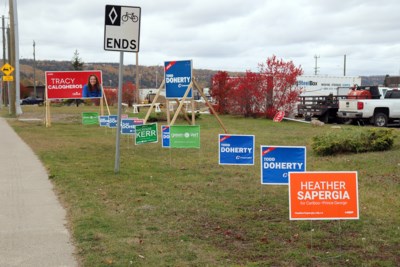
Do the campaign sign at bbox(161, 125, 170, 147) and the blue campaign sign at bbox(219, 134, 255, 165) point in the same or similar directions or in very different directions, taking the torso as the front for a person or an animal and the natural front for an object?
same or similar directions

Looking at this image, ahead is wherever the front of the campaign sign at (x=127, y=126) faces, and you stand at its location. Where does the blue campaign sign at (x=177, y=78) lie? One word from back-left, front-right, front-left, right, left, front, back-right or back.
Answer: left

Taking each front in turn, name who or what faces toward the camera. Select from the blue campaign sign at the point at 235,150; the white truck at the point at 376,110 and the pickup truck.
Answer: the blue campaign sign

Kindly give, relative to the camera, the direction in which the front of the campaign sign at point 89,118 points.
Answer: facing the viewer

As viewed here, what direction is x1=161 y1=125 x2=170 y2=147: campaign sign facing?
toward the camera

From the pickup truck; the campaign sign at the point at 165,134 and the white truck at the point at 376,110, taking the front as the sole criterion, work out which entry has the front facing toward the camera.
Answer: the campaign sign

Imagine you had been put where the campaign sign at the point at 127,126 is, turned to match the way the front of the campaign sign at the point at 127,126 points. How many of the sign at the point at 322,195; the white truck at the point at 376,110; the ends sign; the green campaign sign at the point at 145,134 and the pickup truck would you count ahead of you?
3

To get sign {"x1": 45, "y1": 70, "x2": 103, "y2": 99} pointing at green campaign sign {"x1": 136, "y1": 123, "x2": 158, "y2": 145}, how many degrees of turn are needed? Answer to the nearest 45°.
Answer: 0° — it already faces it

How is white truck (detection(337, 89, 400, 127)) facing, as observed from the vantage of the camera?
facing away from the viewer and to the right of the viewer

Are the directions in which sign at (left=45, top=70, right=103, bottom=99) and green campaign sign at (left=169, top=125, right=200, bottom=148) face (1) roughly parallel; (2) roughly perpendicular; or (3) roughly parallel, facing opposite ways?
roughly parallel

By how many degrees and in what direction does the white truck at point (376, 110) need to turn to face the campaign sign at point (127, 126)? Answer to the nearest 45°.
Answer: approximately 180°

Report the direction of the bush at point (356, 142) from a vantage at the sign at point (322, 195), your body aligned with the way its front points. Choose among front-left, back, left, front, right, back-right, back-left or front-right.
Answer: back

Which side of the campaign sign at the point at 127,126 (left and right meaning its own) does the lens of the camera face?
front

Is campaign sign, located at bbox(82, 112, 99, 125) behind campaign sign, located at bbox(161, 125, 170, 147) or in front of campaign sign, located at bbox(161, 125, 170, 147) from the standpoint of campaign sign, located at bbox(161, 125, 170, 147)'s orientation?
behind

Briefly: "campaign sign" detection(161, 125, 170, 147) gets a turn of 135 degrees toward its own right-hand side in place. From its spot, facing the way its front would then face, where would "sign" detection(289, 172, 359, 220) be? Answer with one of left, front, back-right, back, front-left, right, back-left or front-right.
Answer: back-left

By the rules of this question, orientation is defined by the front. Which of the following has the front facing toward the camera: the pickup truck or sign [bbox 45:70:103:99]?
the sign

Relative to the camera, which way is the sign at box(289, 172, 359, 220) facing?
toward the camera
